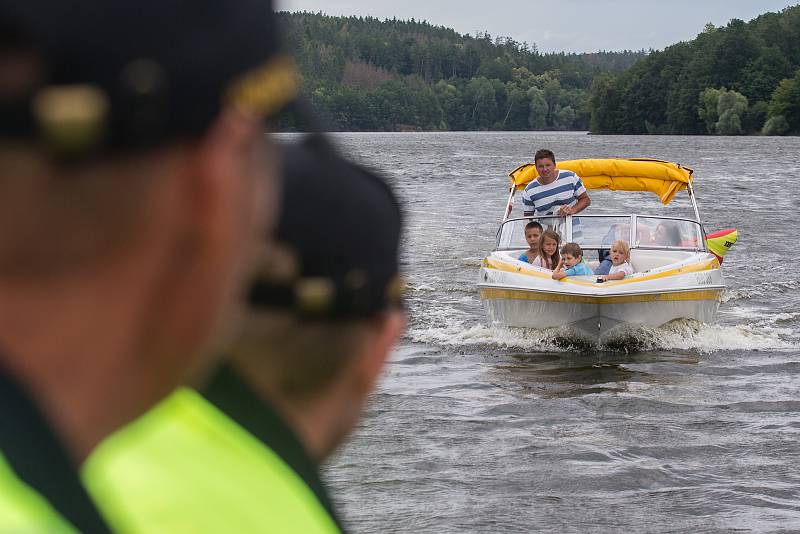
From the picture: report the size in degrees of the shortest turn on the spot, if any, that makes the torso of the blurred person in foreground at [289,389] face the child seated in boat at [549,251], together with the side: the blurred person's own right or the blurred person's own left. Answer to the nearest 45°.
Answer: approximately 45° to the blurred person's own left

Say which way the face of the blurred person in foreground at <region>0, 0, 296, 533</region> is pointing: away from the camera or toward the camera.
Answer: away from the camera

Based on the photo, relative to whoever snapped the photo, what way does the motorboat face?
facing the viewer

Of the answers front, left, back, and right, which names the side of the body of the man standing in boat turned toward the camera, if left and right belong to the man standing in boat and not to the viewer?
front

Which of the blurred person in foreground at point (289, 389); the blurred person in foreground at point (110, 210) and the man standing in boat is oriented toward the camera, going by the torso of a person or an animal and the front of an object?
the man standing in boat

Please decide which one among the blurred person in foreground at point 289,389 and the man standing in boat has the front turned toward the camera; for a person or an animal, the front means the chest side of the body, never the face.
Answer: the man standing in boat

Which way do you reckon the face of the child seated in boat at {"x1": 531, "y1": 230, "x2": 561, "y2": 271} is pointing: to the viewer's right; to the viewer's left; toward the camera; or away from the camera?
toward the camera

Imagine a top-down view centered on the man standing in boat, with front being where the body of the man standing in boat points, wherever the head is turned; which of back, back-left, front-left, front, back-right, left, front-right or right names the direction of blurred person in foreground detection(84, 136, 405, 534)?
front

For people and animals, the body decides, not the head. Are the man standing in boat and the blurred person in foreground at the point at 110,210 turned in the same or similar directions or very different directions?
very different directions

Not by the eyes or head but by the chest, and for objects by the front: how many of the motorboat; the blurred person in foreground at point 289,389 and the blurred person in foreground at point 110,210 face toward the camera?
1

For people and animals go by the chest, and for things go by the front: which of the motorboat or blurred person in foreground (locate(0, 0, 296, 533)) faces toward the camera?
the motorboat

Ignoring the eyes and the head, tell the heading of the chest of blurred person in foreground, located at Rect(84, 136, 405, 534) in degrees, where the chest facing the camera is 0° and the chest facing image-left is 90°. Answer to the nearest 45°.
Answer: approximately 225°

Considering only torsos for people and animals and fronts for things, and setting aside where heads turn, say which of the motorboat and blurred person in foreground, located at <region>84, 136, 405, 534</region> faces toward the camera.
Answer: the motorboat

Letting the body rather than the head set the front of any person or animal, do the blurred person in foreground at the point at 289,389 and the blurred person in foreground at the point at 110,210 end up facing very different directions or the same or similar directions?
same or similar directions

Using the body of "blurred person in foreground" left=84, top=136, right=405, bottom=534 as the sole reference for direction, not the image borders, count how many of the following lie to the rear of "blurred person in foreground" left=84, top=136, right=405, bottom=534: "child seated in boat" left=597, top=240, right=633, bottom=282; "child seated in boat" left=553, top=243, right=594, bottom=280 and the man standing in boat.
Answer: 0

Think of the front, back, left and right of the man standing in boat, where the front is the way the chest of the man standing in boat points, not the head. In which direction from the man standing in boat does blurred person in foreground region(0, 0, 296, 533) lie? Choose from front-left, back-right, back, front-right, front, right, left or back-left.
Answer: front

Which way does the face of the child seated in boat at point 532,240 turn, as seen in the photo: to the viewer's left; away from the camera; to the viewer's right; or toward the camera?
toward the camera

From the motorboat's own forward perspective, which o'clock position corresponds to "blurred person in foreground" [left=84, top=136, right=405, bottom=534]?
The blurred person in foreground is roughly at 12 o'clock from the motorboat.

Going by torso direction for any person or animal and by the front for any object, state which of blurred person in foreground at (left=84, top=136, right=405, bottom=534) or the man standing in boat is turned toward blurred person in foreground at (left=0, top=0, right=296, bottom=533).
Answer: the man standing in boat
